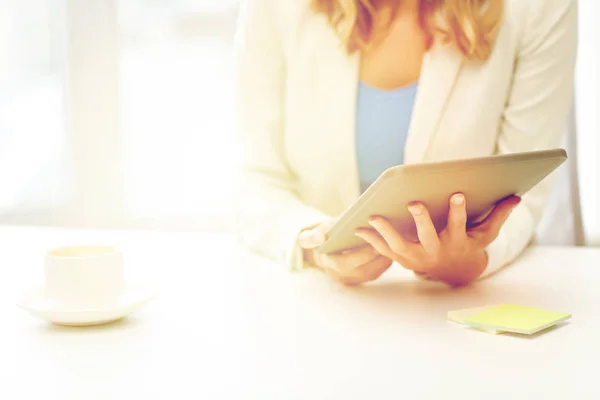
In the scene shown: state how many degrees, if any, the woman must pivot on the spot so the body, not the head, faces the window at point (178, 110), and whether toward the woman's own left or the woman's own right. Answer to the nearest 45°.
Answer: approximately 135° to the woman's own right

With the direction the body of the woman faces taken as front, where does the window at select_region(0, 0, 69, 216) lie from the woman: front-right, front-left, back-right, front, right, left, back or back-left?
back-right

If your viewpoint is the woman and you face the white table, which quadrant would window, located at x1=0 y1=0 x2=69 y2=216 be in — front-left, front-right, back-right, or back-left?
back-right

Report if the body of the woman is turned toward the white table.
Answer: yes

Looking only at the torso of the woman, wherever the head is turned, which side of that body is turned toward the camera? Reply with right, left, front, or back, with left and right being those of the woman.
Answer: front

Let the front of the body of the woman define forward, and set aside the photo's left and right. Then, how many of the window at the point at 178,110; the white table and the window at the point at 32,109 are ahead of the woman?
1

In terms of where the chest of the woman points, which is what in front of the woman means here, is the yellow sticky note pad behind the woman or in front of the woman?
in front

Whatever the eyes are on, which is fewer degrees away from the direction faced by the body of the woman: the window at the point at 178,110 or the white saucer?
the white saucer

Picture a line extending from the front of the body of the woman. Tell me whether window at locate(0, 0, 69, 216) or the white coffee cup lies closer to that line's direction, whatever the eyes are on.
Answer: the white coffee cup
